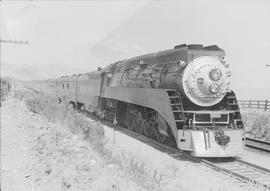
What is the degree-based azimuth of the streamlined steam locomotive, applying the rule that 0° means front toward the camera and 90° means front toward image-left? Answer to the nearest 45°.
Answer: approximately 315°
